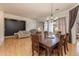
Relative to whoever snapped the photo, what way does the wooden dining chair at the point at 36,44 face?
facing away from the viewer and to the right of the viewer

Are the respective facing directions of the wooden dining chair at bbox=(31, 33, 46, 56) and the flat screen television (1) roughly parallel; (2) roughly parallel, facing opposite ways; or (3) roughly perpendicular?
roughly perpendicular

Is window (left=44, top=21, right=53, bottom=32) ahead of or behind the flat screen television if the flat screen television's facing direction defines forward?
ahead

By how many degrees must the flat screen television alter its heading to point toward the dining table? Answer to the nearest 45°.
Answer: approximately 45° to its left

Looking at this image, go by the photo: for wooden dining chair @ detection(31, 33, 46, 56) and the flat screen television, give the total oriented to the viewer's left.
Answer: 0
